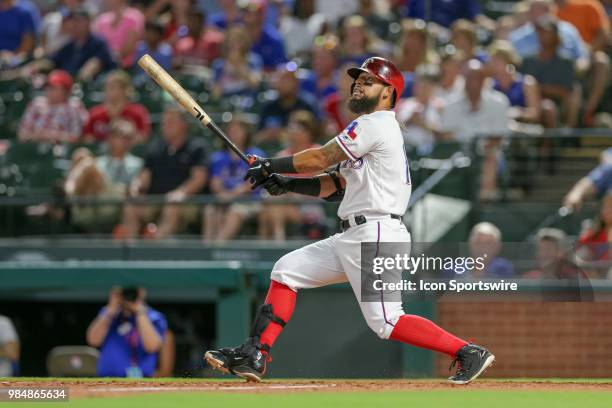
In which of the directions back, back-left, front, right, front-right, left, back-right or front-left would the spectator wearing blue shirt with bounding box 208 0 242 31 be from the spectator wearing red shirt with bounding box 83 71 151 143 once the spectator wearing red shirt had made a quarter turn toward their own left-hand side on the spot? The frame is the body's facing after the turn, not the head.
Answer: front-left

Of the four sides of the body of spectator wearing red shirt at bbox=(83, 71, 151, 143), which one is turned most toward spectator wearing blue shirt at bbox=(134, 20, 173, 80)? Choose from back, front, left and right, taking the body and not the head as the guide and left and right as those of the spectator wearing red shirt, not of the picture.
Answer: back

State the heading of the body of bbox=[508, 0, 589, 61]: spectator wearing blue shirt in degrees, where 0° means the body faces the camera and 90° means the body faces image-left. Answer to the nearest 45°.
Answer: approximately 0°

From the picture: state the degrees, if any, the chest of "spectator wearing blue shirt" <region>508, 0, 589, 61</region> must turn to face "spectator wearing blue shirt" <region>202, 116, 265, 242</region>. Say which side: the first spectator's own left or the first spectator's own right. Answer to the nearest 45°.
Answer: approximately 45° to the first spectator's own right

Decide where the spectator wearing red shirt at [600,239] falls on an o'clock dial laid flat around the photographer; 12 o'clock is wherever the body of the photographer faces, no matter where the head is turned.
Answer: The spectator wearing red shirt is roughly at 9 o'clock from the photographer.

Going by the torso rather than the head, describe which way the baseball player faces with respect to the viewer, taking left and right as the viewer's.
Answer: facing to the left of the viewer

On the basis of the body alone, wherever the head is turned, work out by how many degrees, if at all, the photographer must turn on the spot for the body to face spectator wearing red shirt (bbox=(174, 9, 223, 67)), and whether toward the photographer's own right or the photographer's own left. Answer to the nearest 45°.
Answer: approximately 180°

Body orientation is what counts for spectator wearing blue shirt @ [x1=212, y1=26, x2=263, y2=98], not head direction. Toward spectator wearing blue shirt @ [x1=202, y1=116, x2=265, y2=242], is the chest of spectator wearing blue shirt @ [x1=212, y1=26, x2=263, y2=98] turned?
yes
